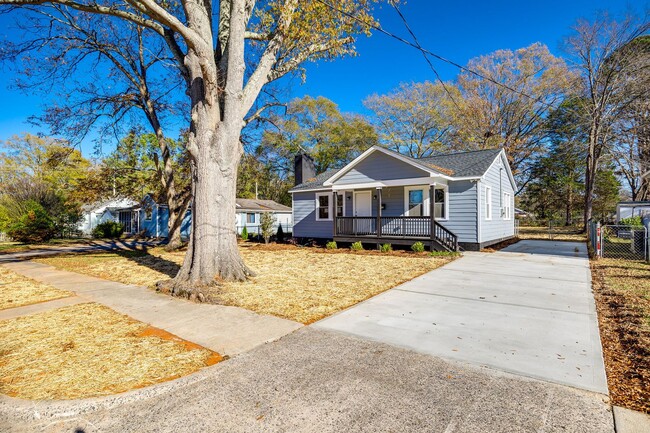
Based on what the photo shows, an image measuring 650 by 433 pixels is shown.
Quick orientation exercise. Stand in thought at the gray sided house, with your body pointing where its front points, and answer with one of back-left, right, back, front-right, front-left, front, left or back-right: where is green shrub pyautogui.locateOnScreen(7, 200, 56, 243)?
front-right

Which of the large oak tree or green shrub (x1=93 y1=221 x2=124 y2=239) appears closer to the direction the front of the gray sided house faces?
the large oak tree

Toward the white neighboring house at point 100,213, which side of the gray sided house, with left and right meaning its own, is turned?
right

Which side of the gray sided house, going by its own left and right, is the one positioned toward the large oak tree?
front

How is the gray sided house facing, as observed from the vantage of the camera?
facing the viewer and to the left of the viewer

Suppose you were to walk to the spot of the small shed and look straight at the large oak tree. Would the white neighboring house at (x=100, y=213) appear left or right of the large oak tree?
right

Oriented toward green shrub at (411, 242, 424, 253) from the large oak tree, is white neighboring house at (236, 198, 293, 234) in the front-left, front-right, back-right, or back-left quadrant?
front-left

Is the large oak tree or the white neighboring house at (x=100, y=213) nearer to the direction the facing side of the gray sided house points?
the large oak tree

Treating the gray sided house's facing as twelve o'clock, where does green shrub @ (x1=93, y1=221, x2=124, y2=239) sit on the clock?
The green shrub is roughly at 2 o'clock from the gray sided house.

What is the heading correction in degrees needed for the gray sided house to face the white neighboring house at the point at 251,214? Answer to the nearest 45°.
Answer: approximately 90° to its right
